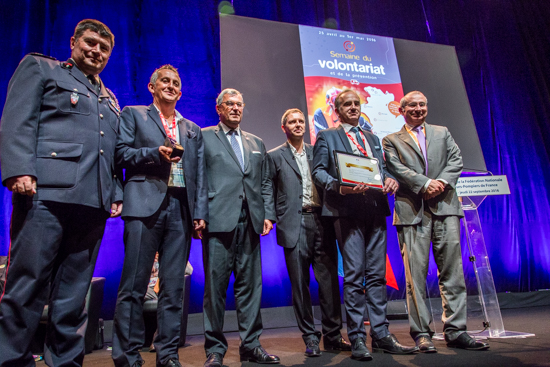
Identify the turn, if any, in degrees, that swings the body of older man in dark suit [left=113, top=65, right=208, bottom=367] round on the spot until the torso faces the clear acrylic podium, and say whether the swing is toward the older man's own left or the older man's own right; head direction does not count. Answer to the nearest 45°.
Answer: approximately 45° to the older man's own left

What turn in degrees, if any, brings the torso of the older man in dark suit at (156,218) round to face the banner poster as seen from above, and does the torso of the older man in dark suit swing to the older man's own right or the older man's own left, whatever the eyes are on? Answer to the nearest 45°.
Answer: approximately 90° to the older man's own left

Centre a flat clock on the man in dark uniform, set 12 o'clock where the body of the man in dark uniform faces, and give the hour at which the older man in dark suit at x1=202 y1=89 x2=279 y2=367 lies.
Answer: The older man in dark suit is roughly at 10 o'clock from the man in dark uniform.

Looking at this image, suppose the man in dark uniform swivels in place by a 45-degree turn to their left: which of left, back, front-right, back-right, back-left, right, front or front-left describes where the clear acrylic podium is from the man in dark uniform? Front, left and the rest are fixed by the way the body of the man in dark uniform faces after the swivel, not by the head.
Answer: front

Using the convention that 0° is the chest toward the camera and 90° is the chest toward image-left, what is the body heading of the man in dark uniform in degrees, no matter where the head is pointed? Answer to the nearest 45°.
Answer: approximately 315°

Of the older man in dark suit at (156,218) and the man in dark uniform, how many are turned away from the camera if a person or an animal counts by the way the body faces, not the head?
0

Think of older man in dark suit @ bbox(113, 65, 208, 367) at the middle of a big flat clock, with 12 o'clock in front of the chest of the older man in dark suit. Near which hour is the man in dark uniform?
The man in dark uniform is roughly at 3 o'clock from the older man in dark suit.

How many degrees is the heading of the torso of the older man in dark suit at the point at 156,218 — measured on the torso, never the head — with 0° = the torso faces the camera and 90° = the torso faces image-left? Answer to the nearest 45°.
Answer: approximately 315°

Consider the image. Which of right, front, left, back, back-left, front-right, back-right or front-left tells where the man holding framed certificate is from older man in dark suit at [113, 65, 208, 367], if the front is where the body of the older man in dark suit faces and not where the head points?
front-left

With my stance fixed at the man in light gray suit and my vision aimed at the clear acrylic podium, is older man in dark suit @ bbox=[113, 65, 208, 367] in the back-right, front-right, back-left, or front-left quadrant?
back-left
